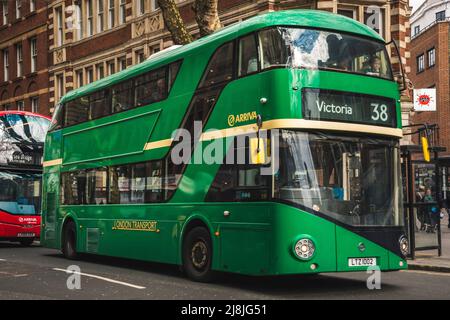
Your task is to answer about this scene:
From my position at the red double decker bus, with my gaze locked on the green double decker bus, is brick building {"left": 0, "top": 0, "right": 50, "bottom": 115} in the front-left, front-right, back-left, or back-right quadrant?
back-left

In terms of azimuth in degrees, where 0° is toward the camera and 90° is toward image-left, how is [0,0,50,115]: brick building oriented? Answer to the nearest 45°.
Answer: approximately 45°

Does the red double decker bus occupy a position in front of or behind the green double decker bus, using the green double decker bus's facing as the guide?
behind

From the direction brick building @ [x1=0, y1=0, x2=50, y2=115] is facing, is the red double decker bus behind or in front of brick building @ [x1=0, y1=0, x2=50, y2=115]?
in front

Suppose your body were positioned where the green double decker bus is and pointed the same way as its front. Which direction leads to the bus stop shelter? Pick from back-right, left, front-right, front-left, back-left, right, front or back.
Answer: left

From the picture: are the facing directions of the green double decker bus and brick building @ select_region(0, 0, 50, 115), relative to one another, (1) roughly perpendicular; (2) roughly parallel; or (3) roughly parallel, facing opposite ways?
roughly perpendicular

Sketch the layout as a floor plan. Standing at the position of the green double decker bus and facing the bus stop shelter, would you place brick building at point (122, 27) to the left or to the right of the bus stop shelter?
left
